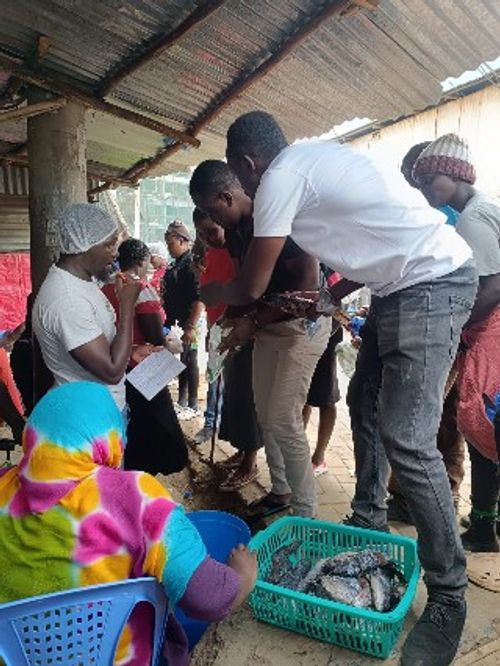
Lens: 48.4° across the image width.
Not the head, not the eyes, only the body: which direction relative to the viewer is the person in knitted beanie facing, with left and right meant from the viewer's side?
facing to the left of the viewer

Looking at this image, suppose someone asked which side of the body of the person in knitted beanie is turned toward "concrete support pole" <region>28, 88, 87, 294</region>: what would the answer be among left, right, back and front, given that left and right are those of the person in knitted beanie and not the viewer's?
front

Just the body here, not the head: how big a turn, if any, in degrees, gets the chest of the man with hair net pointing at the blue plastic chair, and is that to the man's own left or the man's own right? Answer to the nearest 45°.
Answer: approximately 90° to the man's own right

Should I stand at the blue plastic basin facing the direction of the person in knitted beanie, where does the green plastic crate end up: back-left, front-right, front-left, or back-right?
front-right

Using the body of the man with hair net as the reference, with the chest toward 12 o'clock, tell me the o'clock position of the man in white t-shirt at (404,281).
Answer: The man in white t-shirt is roughly at 1 o'clock from the man with hair net.

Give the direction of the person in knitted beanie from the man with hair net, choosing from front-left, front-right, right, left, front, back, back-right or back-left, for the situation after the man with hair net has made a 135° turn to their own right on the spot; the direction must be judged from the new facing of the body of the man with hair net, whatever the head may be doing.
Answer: back-left

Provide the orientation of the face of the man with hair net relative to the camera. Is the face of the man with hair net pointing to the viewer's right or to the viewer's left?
to the viewer's right

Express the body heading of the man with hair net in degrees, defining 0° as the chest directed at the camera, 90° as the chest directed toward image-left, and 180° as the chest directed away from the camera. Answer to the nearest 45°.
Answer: approximately 270°

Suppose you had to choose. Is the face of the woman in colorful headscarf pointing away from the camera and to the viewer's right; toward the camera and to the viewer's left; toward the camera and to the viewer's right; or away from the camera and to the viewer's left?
away from the camera and to the viewer's right

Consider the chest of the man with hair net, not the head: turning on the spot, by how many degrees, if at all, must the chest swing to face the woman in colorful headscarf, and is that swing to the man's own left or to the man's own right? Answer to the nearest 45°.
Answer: approximately 90° to the man's own right
